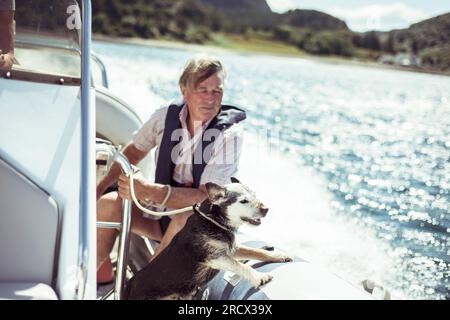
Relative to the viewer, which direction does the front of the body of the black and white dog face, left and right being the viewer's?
facing to the right of the viewer

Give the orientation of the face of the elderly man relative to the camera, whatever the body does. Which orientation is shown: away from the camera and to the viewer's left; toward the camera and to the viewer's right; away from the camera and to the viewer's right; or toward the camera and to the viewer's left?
toward the camera and to the viewer's right
